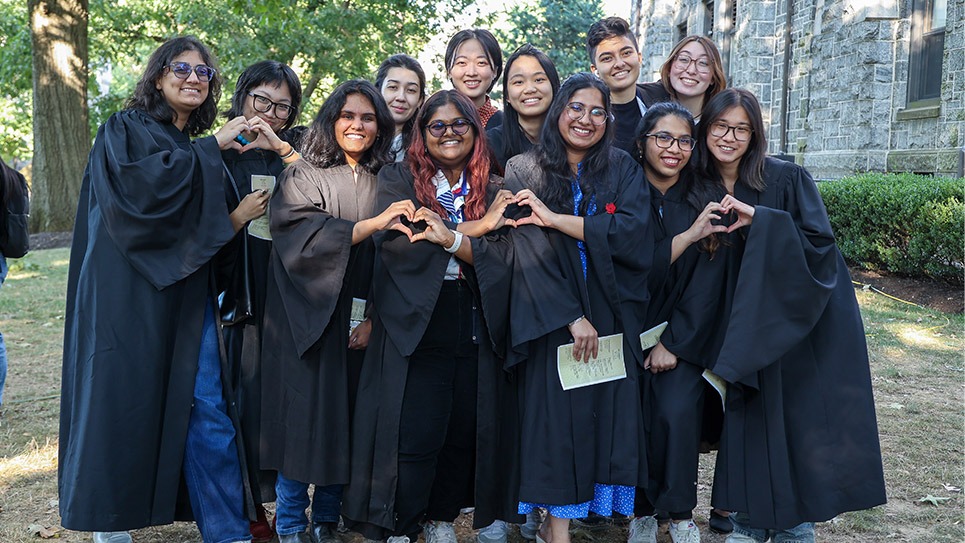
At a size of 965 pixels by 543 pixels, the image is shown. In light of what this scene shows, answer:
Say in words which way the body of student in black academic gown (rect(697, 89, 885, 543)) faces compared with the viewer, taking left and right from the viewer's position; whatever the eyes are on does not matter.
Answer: facing the viewer and to the left of the viewer

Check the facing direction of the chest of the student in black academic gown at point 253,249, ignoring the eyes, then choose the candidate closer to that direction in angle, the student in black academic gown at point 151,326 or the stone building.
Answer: the student in black academic gown

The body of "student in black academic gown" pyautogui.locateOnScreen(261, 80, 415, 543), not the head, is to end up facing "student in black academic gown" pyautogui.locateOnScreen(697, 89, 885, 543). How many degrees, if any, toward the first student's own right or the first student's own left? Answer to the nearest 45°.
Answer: approximately 45° to the first student's own left

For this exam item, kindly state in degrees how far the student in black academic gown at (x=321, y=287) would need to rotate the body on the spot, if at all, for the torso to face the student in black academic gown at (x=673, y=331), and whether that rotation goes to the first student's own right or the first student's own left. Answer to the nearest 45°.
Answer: approximately 45° to the first student's own left

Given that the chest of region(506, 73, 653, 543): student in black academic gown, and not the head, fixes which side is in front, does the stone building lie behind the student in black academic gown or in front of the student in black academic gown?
behind

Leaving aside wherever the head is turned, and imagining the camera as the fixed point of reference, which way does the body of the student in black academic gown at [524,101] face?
toward the camera

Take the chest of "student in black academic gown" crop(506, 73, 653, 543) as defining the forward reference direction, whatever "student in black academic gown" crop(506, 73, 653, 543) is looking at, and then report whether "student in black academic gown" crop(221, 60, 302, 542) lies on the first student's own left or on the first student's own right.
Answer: on the first student's own right

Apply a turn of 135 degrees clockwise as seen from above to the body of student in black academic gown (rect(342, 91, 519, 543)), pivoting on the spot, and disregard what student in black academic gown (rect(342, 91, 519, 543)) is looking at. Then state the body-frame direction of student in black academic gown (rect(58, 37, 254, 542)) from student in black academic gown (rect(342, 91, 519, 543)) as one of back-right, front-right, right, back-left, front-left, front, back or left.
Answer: front-left

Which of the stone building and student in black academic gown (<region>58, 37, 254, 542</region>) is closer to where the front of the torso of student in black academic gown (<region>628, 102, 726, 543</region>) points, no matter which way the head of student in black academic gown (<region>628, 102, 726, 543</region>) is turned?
the student in black academic gown

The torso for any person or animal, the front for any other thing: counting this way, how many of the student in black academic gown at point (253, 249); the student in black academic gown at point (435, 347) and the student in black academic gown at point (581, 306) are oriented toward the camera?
3

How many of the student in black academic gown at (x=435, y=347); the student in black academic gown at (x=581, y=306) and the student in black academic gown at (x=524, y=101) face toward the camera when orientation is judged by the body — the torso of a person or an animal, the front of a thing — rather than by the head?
3

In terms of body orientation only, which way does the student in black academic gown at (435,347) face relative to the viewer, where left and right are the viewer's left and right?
facing the viewer

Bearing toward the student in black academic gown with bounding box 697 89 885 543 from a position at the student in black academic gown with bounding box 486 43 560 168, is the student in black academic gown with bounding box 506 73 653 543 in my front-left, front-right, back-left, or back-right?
front-right

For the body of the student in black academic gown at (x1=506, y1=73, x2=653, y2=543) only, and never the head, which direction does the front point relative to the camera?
toward the camera

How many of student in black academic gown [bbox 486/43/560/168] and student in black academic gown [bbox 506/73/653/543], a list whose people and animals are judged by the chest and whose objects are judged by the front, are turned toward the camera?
2

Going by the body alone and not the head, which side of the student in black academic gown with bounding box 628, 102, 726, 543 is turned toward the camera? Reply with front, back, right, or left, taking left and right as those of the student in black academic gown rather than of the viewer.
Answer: front

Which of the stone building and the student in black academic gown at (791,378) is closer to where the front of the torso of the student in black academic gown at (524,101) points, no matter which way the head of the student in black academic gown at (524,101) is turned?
the student in black academic gown
